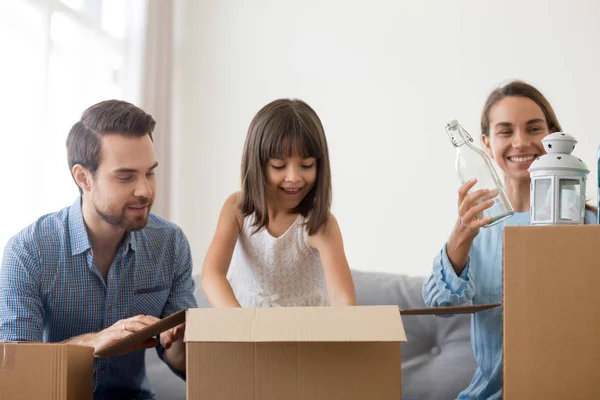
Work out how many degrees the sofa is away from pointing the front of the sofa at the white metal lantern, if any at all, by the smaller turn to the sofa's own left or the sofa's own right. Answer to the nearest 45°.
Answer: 0° — it already faces it

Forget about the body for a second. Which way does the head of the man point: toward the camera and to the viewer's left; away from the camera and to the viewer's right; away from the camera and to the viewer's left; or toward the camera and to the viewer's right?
toward the camera and to the viewer's right

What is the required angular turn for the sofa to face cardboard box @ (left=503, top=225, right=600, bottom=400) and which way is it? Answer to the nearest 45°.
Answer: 0° — it already faces it

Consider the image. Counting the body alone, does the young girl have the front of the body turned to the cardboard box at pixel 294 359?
yes

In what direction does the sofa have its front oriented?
toward the camera

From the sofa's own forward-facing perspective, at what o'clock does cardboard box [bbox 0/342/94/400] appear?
The cardboard box is roughly at 1 o'clock from the sofa.

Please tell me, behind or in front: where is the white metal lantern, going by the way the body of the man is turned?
in front

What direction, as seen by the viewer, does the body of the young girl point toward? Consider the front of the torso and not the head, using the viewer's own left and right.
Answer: facing the viewer

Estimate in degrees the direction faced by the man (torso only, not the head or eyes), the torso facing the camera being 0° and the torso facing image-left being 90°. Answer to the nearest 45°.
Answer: approximately 315°

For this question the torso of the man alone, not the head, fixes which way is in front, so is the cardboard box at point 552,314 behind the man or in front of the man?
in front

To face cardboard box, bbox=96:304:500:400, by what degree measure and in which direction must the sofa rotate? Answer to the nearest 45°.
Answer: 0° — it already faces it
